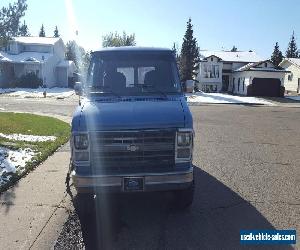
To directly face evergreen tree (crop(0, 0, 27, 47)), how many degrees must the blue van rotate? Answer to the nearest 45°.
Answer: approximately 135° to its right

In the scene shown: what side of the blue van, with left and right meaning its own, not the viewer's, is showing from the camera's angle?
front
